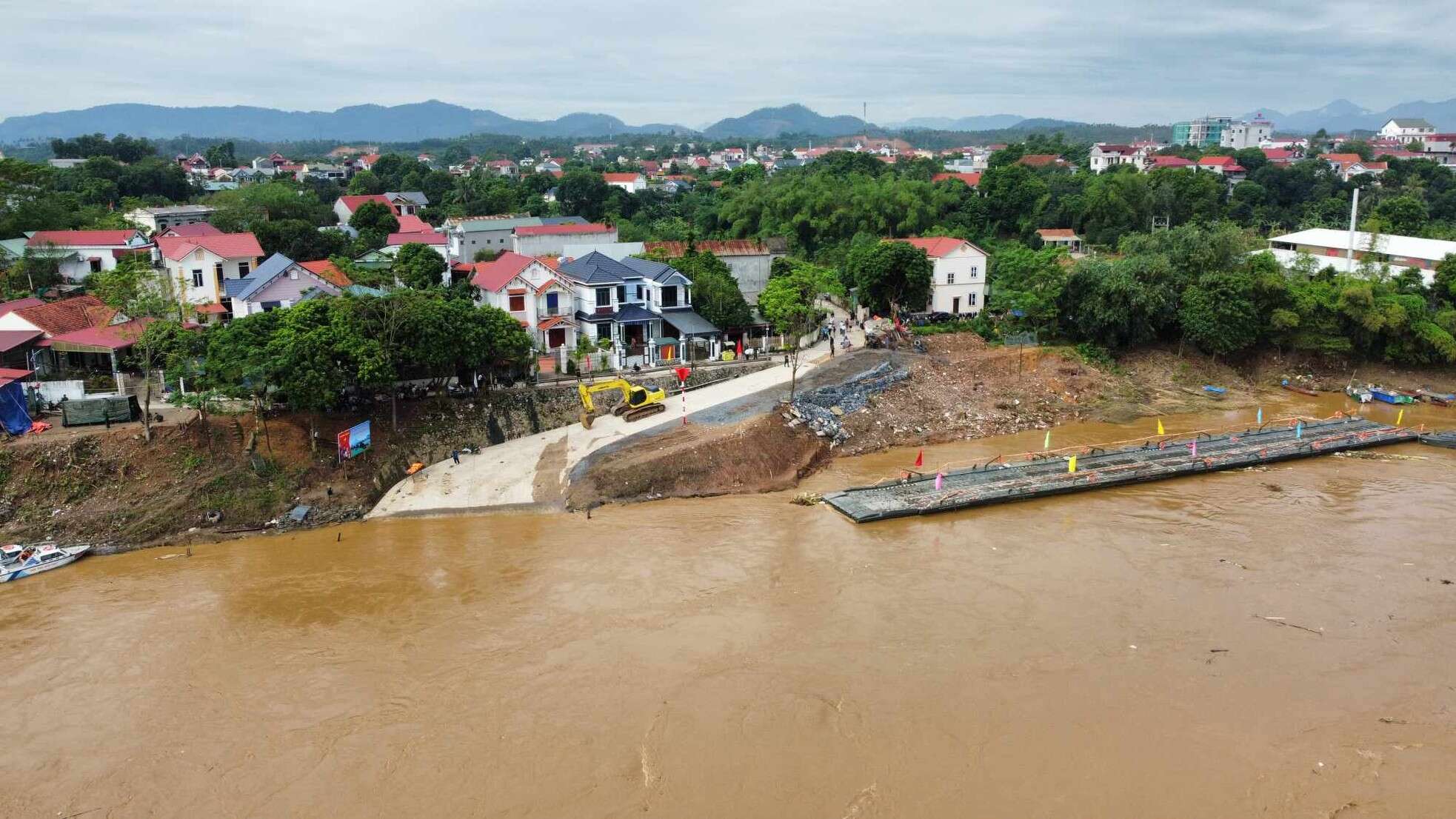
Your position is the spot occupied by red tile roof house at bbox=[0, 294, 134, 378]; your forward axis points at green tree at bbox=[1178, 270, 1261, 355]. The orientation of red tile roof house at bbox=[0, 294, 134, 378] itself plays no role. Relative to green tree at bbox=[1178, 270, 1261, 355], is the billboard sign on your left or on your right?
right

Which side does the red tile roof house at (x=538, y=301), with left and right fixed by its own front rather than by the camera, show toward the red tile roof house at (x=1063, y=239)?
left

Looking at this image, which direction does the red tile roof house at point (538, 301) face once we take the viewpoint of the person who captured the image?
facing the viewer and to the right of the viewer

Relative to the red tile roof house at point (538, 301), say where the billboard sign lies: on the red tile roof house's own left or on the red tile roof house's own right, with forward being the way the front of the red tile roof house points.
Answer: on the red tile roof house's own right

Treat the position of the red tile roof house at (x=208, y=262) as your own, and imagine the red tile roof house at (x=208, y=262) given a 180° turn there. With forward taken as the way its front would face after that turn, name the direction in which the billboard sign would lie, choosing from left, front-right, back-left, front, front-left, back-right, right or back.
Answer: back

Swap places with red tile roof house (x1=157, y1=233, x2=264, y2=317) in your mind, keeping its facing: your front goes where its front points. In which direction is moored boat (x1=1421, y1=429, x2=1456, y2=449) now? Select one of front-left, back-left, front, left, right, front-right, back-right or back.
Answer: front-left

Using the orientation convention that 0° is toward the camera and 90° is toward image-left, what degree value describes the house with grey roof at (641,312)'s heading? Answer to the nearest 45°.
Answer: approximately 315°

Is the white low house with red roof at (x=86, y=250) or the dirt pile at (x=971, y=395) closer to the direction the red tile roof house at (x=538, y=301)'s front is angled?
the dirt pile

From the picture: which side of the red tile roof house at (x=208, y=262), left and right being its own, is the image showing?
front

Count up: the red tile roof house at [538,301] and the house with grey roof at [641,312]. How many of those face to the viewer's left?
0

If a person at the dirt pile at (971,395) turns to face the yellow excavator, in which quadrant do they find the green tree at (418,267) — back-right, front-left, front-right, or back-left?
front-right

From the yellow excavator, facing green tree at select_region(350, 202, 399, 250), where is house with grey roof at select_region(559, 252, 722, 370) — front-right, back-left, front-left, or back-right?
front-right
